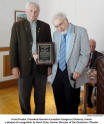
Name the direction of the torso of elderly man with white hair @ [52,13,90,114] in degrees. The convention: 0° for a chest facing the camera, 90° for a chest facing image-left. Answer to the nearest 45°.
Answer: approximately 45°

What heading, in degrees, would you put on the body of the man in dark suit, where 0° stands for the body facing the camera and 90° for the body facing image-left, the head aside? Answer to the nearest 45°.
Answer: approximately 0°

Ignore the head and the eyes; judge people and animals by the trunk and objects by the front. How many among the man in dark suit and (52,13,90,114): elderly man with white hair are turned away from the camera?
0
